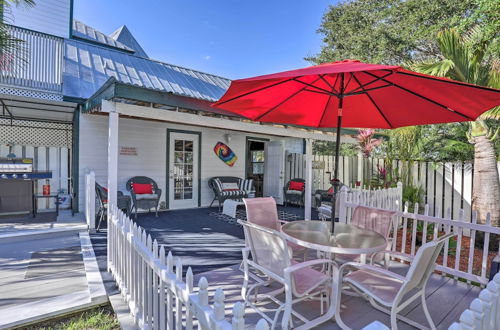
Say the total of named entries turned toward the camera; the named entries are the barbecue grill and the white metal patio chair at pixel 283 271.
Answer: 1

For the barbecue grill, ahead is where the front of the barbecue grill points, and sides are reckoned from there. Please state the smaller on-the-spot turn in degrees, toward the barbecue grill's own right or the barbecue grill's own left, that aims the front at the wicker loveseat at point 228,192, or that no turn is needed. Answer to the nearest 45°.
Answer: approximately 90° to the barbecue grill's own left

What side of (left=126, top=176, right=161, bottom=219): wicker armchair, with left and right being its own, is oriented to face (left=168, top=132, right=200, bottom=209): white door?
left

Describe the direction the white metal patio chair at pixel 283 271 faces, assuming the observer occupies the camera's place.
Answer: facing away from the viewer and to the right of the viewer

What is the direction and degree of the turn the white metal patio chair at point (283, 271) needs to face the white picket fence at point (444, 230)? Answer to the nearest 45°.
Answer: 0° — it already faces it

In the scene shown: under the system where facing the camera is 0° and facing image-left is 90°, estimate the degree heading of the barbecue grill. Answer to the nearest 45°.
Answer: approximately 0°

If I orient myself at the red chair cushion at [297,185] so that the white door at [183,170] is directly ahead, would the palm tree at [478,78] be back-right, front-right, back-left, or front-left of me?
back-left

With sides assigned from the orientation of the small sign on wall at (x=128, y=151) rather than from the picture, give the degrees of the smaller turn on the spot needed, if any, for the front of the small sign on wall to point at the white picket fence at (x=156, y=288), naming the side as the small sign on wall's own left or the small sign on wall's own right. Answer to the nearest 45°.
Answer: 0° — it already faces it

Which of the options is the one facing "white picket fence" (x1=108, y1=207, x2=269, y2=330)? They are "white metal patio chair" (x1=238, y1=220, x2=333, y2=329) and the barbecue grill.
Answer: the barbecue grill

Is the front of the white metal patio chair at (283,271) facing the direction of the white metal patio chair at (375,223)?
yes

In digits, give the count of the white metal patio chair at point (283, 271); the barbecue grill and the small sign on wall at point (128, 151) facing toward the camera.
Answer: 2
